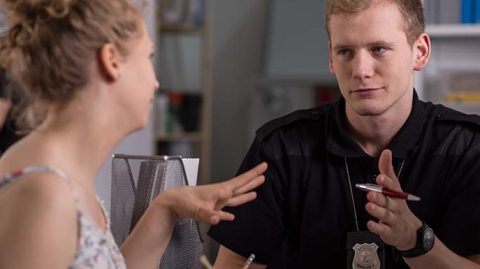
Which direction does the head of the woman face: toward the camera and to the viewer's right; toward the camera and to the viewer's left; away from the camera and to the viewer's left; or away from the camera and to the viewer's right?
away from the camera and to the viewer's right

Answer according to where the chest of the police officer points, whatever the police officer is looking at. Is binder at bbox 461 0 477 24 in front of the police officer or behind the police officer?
behind

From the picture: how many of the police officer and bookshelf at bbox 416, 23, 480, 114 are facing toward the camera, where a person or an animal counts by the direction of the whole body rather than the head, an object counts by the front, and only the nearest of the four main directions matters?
2

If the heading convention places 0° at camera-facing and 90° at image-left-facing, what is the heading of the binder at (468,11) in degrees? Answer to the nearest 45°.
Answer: approximately 0°

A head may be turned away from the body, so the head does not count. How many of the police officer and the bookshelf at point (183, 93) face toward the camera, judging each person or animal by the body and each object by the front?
2

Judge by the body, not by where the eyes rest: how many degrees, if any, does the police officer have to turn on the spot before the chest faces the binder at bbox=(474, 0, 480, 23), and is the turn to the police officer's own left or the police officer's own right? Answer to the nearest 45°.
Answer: approximately 180°

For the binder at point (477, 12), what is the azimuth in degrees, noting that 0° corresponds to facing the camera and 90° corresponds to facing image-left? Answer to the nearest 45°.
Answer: approximately 0°

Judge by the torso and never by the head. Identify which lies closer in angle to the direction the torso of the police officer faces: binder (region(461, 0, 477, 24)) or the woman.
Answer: the woman
